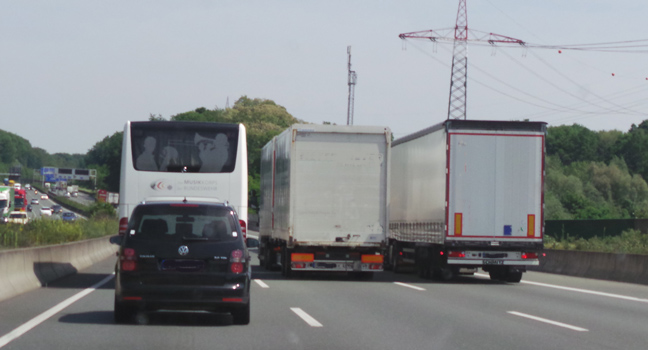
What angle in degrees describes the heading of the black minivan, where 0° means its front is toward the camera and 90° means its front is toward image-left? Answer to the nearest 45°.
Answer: approximately 180°

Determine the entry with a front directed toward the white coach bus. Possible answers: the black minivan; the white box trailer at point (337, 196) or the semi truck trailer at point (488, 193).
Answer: the black minivan

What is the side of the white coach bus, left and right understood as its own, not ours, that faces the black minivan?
back

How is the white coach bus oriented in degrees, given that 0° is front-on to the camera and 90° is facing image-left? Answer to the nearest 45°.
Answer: approximately 180°

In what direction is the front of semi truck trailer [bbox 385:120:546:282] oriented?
away from the camera

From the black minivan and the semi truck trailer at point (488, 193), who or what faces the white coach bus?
the black minivan

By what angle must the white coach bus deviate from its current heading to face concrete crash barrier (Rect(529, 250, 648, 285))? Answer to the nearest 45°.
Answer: approximately 90° to its right

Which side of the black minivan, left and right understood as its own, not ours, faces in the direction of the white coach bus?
front

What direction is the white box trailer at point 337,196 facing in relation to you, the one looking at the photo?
facing away from the viewer

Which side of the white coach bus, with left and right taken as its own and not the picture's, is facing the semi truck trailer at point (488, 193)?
right

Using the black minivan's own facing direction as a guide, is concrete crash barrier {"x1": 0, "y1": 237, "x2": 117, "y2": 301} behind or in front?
in front

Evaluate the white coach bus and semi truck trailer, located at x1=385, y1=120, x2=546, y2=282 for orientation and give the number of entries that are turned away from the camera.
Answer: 2
